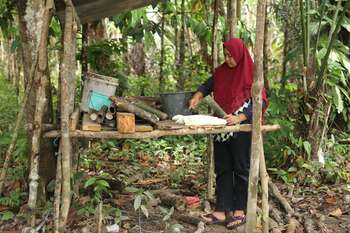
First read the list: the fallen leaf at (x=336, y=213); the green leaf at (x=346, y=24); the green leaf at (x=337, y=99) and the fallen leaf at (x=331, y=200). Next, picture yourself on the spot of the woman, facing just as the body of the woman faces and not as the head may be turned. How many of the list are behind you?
4

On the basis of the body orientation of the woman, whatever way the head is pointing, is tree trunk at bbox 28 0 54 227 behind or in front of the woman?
in front

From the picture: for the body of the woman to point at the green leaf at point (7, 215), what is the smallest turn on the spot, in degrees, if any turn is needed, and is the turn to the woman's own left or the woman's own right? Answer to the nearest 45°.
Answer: approximately 45° to the woman's own right

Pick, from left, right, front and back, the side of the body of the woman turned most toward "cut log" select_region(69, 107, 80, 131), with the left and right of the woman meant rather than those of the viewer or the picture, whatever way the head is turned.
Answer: front

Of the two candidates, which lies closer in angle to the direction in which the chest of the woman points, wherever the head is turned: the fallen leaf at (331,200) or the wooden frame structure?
the wooden frame structure

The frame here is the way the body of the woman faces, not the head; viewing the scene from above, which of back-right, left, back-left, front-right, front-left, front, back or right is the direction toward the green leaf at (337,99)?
back

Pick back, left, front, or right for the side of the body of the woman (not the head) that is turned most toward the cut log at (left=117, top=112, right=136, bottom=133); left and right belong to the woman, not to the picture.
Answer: front

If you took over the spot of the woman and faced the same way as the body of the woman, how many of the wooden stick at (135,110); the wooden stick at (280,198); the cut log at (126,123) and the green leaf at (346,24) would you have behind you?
2

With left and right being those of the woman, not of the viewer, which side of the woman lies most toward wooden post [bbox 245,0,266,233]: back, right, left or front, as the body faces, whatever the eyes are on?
left

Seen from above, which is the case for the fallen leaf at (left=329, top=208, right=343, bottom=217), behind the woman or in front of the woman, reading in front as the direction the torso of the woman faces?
behind

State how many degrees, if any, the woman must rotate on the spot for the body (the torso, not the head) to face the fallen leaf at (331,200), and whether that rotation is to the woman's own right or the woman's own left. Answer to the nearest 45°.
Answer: approximately 180°

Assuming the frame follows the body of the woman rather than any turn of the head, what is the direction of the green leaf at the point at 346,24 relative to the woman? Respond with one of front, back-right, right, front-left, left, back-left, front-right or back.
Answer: back

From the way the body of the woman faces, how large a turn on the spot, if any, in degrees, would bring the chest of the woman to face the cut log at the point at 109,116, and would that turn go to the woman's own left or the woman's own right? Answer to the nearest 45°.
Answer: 0° — they already face it

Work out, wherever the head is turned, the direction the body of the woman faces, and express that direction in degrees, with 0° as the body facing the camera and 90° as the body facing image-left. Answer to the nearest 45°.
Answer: approximately 45°
